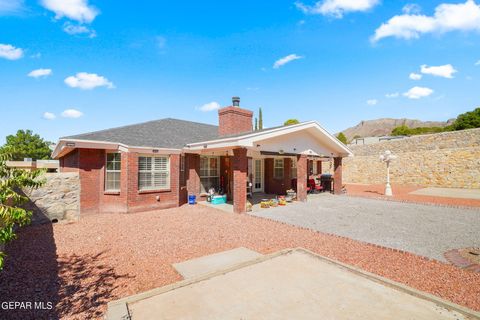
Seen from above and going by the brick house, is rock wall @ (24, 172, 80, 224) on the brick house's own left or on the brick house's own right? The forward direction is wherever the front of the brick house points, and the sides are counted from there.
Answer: on the brick house's own right

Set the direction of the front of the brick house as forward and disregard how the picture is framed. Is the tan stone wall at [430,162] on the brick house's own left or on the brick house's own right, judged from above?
on the brick house's own left

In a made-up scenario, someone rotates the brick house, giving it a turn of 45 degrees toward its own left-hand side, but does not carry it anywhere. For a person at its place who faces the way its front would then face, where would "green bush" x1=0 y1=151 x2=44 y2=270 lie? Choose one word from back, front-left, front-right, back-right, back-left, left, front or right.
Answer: right

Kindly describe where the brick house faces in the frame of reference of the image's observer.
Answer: facing the viewer and to the right of the viewer
